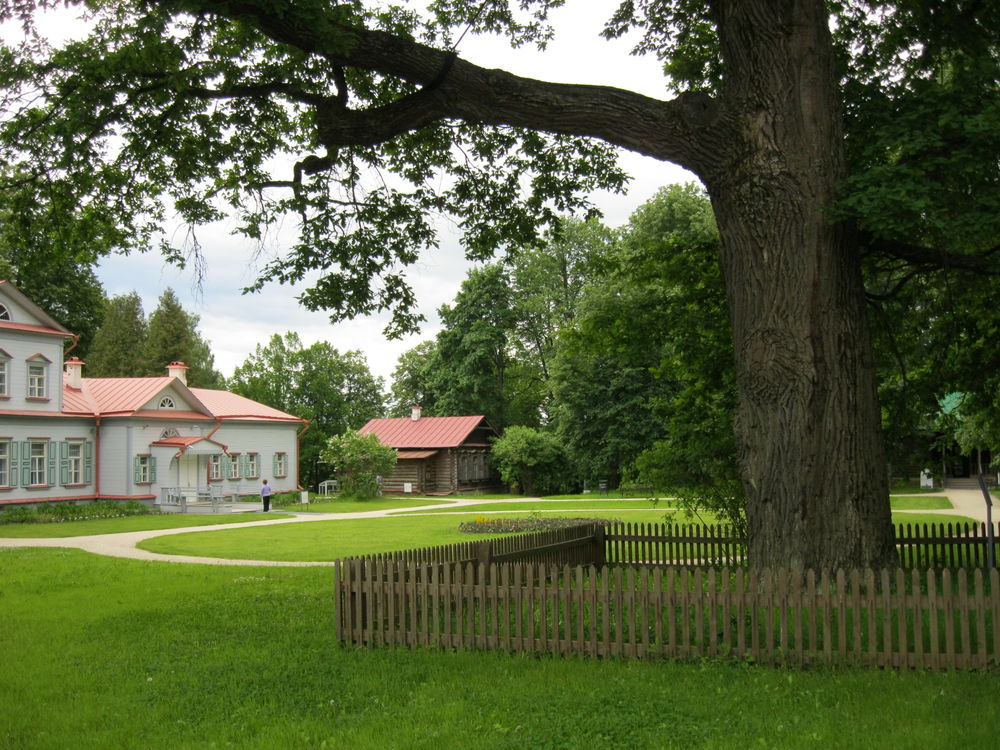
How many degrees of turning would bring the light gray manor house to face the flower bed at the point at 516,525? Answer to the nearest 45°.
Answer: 0° — it already faces it

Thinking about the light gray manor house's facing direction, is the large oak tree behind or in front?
in front

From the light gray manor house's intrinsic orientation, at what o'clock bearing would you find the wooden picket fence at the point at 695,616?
The wooden picket fence is roughly at 1 o'clock from the light gray manor house.

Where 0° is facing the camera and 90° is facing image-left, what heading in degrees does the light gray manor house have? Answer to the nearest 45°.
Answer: approximately 315°

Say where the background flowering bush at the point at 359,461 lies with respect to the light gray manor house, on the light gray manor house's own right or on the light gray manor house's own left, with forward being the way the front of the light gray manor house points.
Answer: on the light gray manor house's own left

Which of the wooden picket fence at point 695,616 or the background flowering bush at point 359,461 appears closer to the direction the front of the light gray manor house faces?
the wooden picket fence

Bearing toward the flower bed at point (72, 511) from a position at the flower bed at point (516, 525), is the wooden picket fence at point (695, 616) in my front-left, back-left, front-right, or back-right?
back-left

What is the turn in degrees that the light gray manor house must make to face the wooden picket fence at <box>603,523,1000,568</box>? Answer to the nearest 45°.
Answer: approximately 45° to its right
